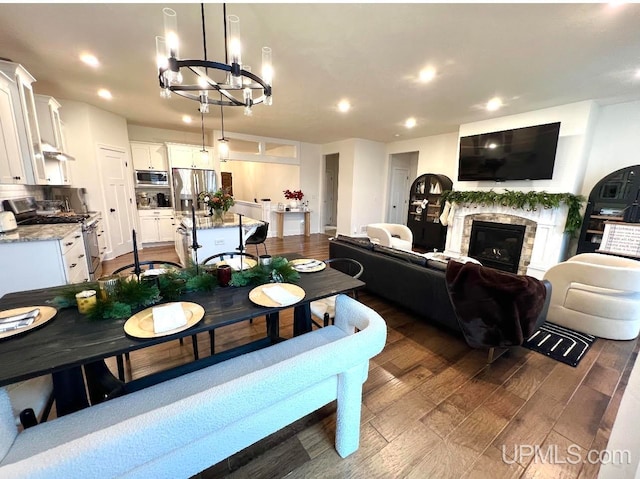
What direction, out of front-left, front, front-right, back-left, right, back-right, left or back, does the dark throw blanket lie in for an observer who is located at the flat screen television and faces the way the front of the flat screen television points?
front-left

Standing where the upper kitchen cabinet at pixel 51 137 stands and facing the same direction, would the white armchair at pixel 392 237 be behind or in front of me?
in front

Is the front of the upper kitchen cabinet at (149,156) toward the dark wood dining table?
yes

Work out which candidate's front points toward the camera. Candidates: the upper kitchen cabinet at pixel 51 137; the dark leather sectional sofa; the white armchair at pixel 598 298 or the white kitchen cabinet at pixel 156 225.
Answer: the white kitchen cabinet

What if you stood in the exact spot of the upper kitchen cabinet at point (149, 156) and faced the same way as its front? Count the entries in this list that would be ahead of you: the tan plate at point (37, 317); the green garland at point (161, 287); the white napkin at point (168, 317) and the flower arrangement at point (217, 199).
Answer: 4

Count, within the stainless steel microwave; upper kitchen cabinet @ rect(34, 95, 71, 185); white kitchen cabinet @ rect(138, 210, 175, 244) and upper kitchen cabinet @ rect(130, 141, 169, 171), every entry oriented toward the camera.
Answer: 3

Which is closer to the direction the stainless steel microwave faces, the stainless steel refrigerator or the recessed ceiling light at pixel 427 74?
the recessed ceiling light

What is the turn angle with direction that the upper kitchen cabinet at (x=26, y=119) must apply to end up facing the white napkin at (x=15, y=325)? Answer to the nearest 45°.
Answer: approximately 45° to its right

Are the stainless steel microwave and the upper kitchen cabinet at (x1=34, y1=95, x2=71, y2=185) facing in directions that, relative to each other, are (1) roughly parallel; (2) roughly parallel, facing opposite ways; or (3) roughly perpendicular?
roughly perpendicular

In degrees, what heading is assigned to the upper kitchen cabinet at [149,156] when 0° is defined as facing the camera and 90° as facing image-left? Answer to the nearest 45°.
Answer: approximately 0°

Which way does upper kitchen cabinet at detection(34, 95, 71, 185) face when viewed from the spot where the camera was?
facing to the right of the viewer

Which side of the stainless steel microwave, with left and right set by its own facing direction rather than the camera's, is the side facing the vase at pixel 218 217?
front

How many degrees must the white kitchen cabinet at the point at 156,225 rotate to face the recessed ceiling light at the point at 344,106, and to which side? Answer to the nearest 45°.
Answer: approximately 45° to its left

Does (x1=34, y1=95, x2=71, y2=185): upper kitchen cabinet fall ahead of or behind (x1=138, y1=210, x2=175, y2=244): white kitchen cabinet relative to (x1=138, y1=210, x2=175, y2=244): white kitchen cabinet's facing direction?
ahead

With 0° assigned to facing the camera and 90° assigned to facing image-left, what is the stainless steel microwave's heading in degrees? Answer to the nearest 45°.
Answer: approximately 0°

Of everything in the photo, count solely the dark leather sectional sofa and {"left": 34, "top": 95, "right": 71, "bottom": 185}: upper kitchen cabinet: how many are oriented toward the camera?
0

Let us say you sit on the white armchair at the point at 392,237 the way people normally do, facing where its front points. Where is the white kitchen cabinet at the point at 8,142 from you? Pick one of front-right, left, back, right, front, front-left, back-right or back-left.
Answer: right

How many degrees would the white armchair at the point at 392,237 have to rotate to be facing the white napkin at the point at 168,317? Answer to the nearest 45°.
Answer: approximately 45° to its right

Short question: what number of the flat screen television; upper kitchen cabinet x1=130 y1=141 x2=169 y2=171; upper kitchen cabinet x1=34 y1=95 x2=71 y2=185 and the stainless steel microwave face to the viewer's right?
1

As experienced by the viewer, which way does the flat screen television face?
facing the viewer and to the left of the viewer
